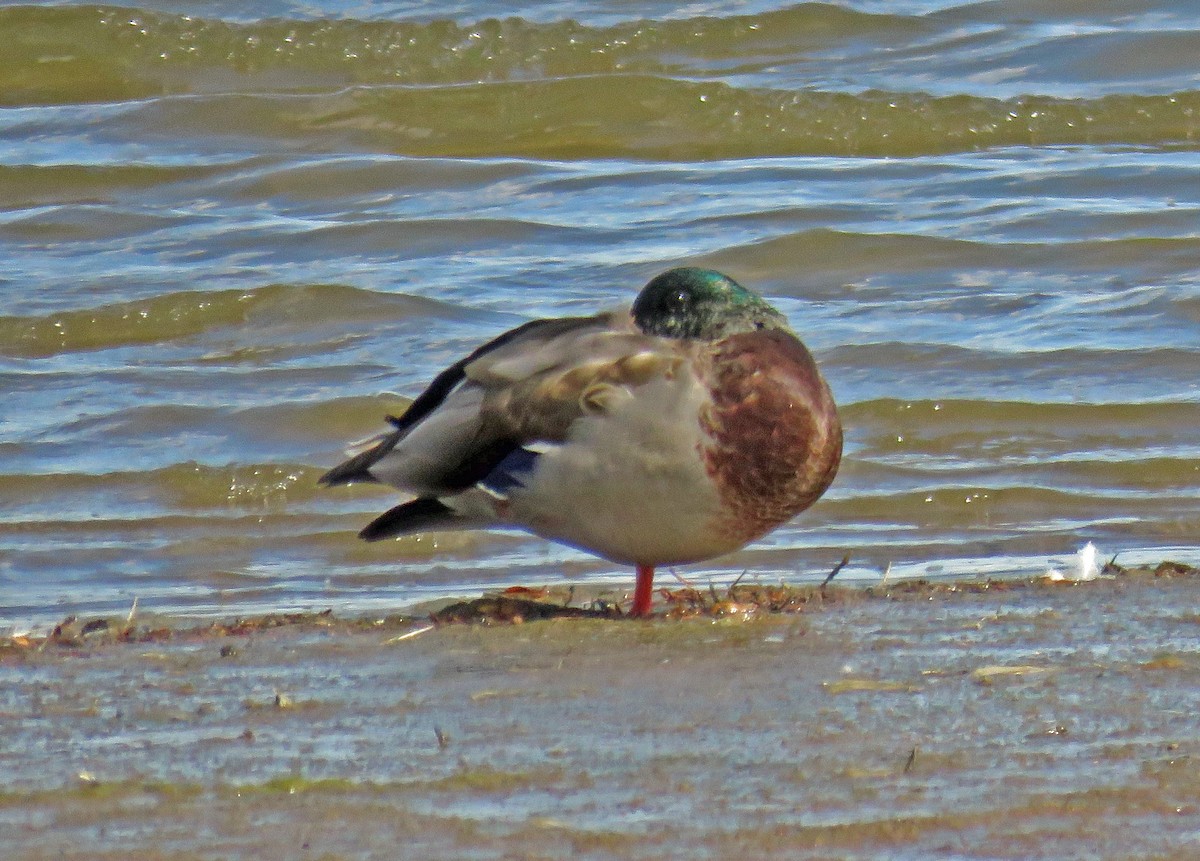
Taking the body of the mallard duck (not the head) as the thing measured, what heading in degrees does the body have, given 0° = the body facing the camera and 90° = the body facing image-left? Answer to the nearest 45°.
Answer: approximately 270°
